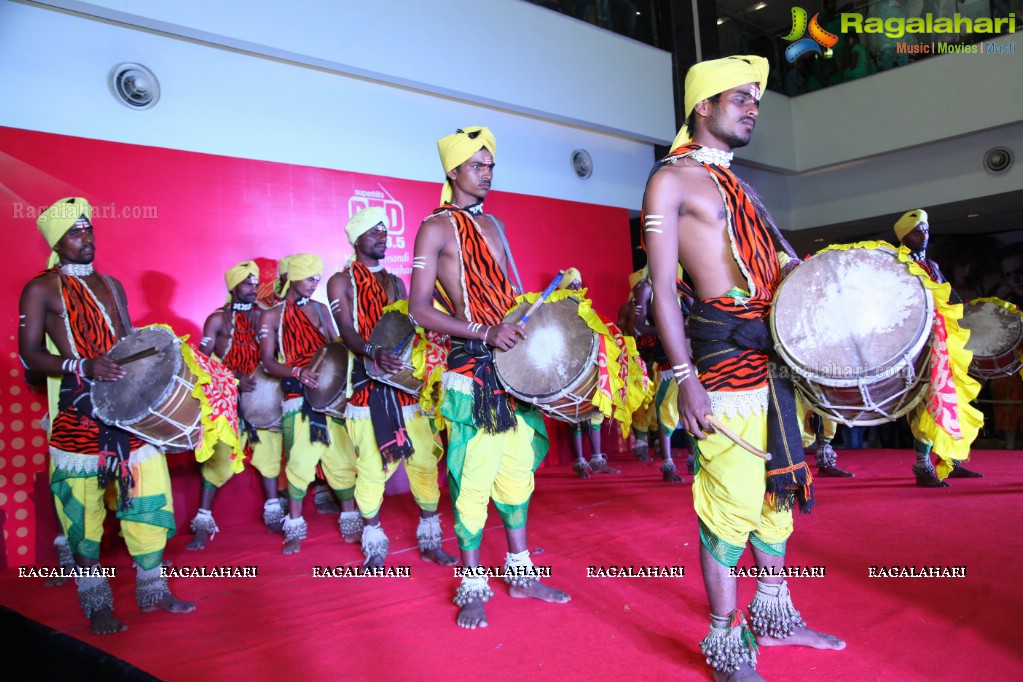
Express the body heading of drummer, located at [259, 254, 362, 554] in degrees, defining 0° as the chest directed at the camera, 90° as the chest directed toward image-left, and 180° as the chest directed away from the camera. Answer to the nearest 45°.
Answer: approximately 315°

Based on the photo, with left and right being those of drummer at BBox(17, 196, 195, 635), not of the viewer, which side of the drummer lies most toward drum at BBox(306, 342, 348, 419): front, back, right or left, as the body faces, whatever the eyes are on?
left

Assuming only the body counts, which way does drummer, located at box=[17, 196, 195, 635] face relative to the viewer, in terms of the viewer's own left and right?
facing the viewer and to the right of the viewer

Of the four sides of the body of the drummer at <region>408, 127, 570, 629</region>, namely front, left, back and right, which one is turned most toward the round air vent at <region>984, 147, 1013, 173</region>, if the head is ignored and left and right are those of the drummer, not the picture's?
left

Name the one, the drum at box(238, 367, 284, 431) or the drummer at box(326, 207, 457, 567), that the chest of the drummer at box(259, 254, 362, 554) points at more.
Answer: the drummer

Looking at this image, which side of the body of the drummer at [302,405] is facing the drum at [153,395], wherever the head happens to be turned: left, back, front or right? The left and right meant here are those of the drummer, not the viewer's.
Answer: right

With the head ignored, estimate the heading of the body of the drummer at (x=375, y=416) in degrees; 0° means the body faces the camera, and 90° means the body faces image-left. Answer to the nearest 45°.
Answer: approximately 315°
